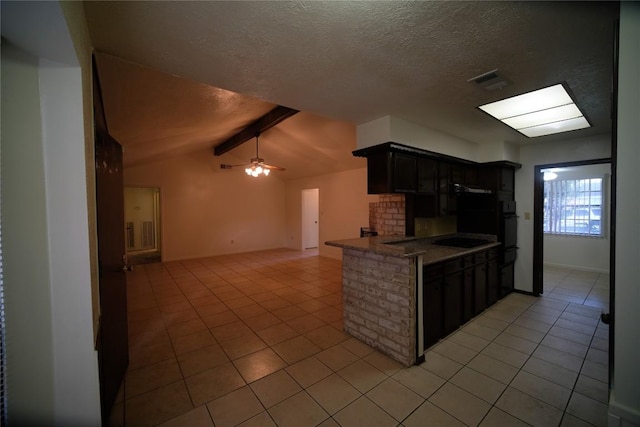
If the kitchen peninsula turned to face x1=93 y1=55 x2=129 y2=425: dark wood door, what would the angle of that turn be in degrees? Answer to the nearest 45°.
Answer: approximately 90° to its right

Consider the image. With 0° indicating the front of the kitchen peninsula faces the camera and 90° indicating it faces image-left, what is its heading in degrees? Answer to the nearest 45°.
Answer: approximately 315°

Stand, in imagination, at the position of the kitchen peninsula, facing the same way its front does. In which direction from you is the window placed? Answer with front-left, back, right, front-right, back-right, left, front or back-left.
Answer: left
